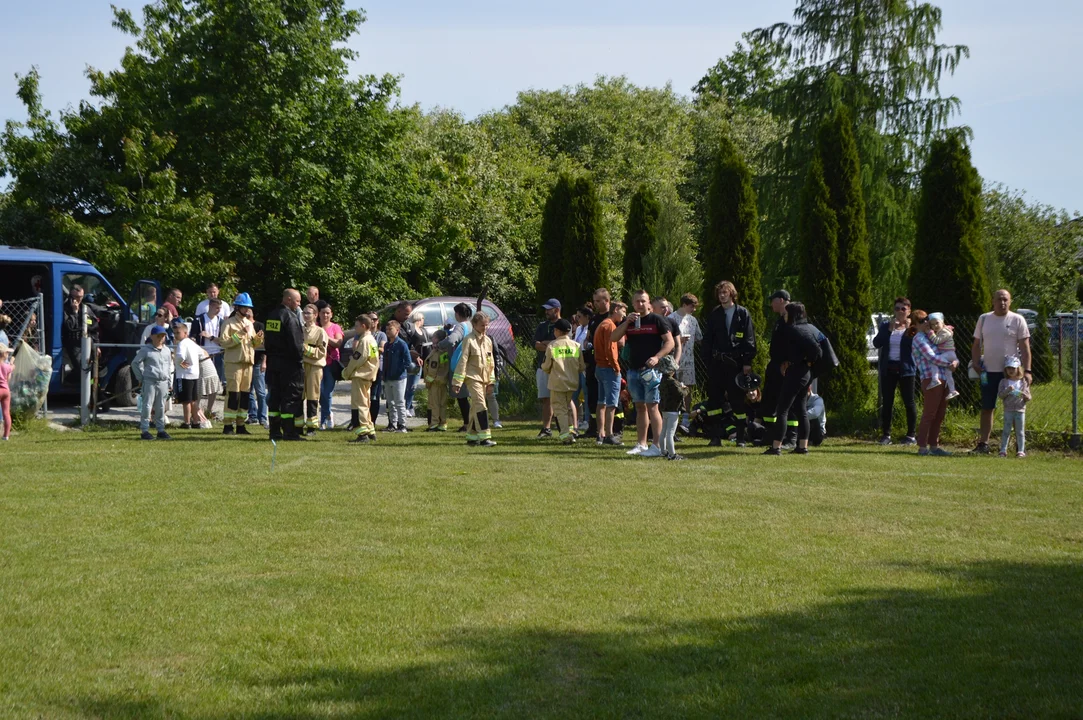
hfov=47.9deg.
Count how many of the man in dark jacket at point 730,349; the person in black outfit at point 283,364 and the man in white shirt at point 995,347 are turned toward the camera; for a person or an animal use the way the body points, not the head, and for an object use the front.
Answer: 2

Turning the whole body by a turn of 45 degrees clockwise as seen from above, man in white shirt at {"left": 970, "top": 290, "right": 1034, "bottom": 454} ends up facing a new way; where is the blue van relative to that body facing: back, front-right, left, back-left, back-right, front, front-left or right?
front-right

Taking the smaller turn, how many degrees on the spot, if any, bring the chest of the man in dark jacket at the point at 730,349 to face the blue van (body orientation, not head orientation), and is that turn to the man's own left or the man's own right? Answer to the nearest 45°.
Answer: approximately 90° to the man's own right

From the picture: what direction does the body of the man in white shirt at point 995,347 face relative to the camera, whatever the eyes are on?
toward the camera

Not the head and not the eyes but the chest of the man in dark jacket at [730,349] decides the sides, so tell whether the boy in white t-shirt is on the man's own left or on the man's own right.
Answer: on the man's own right

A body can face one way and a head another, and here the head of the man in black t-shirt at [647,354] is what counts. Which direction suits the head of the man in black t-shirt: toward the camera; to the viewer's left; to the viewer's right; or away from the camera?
toward the camera

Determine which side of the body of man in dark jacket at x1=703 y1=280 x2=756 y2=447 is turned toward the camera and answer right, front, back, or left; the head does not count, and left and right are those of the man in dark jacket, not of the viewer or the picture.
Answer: front

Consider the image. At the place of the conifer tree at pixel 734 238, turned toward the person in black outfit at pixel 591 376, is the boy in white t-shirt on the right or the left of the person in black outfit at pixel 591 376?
right

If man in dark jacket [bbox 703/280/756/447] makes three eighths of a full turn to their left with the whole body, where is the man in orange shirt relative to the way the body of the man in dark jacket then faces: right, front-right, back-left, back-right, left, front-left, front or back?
back-left

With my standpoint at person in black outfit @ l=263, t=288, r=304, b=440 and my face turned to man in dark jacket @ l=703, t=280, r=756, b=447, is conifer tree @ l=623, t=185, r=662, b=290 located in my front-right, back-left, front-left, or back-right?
front-left

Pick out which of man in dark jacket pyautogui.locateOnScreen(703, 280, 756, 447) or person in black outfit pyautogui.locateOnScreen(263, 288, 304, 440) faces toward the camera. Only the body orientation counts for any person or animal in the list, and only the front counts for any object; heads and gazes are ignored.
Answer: the man in dark jacket

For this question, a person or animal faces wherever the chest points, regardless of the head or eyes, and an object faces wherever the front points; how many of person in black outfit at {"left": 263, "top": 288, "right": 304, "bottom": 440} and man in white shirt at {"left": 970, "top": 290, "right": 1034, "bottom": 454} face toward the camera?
1
